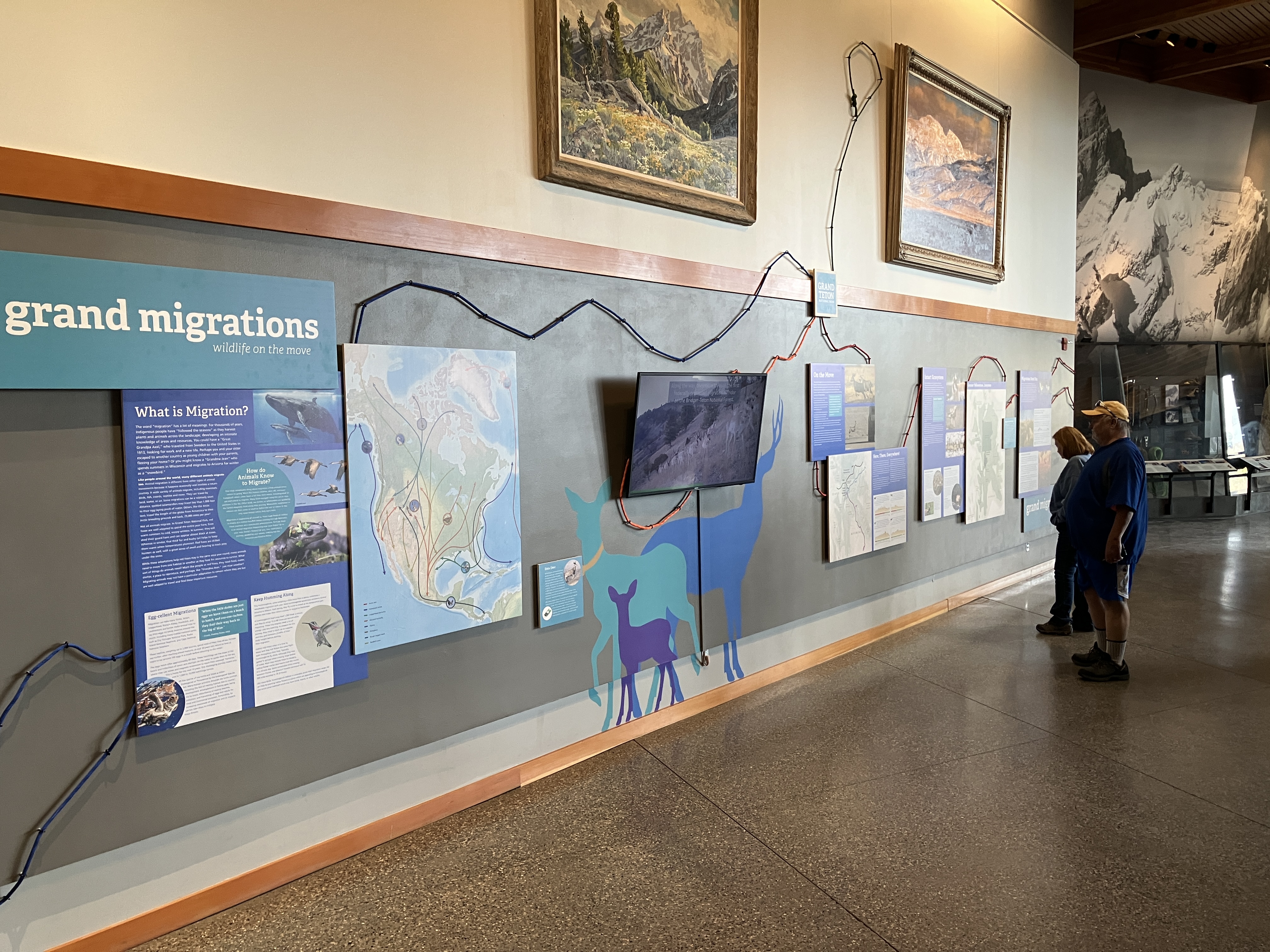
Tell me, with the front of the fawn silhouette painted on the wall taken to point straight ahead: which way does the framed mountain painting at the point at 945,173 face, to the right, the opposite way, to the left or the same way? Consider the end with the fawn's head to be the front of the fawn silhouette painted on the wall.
to the left

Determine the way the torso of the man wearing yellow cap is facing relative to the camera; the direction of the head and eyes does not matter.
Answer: to the viewer's left

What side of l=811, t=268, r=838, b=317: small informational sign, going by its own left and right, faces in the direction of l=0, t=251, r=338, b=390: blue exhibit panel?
right

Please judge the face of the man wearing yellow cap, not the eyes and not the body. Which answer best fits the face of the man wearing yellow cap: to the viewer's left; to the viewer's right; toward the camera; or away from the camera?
to the viewer's left

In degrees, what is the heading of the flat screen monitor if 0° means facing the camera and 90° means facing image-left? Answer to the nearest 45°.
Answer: approximately 315°

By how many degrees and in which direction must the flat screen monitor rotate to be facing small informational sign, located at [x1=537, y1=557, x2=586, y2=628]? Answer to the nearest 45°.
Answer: approximately 90° to its right

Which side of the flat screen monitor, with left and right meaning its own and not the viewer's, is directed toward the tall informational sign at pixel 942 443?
left

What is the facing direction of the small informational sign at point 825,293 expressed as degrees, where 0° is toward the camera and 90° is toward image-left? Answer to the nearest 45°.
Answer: approximately 315°
